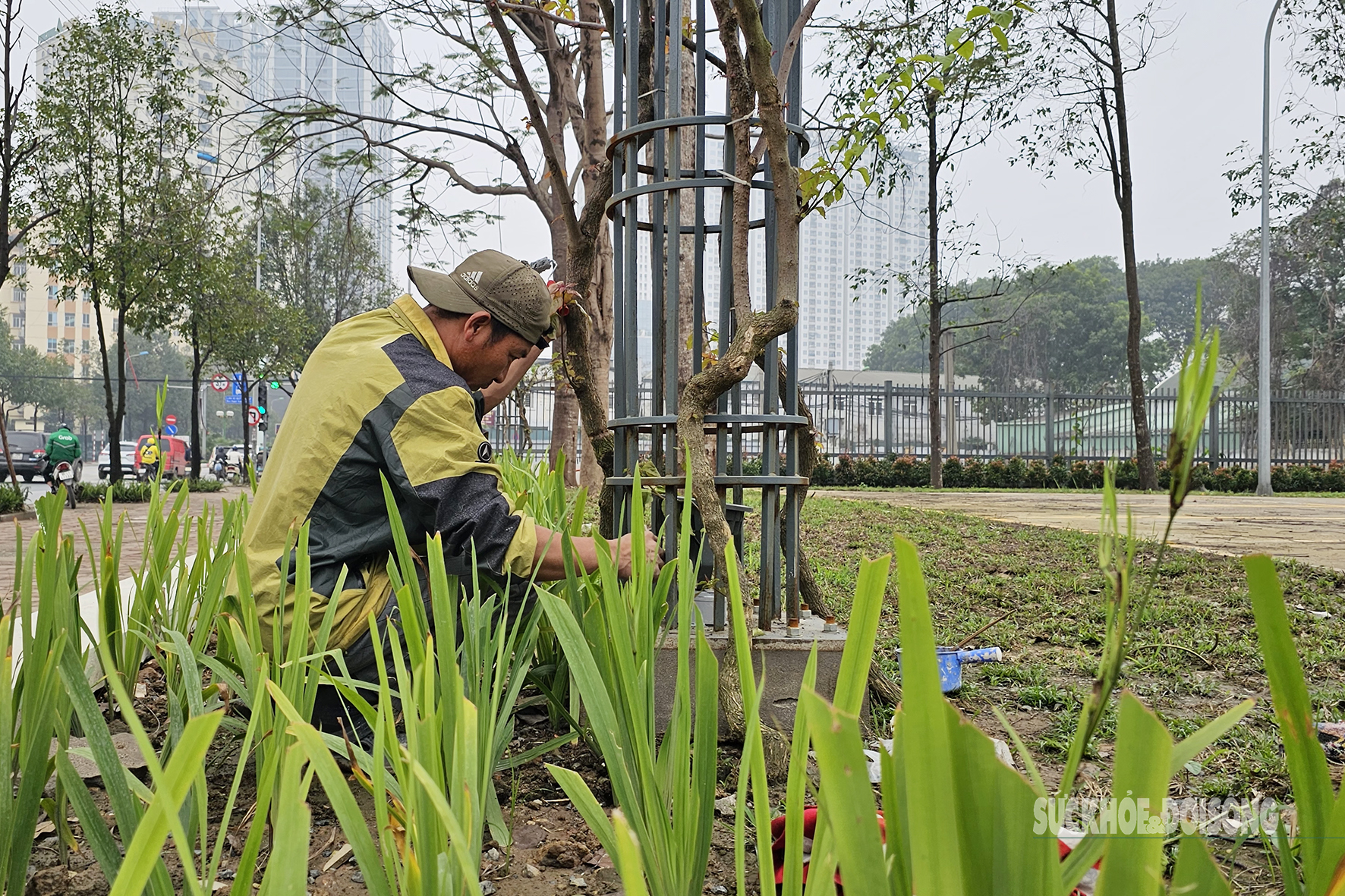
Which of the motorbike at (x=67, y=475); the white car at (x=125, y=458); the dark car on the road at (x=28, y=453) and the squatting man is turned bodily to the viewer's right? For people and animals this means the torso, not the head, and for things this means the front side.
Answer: the squatting man

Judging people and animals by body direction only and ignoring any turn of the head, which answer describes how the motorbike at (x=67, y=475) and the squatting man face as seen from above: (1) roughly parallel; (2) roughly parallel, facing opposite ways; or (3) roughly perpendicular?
roughly perpendicular

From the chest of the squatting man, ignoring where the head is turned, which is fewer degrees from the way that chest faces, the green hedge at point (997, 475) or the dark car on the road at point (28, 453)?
the green hedge

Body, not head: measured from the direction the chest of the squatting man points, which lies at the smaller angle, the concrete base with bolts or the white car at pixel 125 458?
the concrete base with bolts

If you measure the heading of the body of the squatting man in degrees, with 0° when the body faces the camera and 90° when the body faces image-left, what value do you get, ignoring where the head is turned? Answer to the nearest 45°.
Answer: approximately 270°
